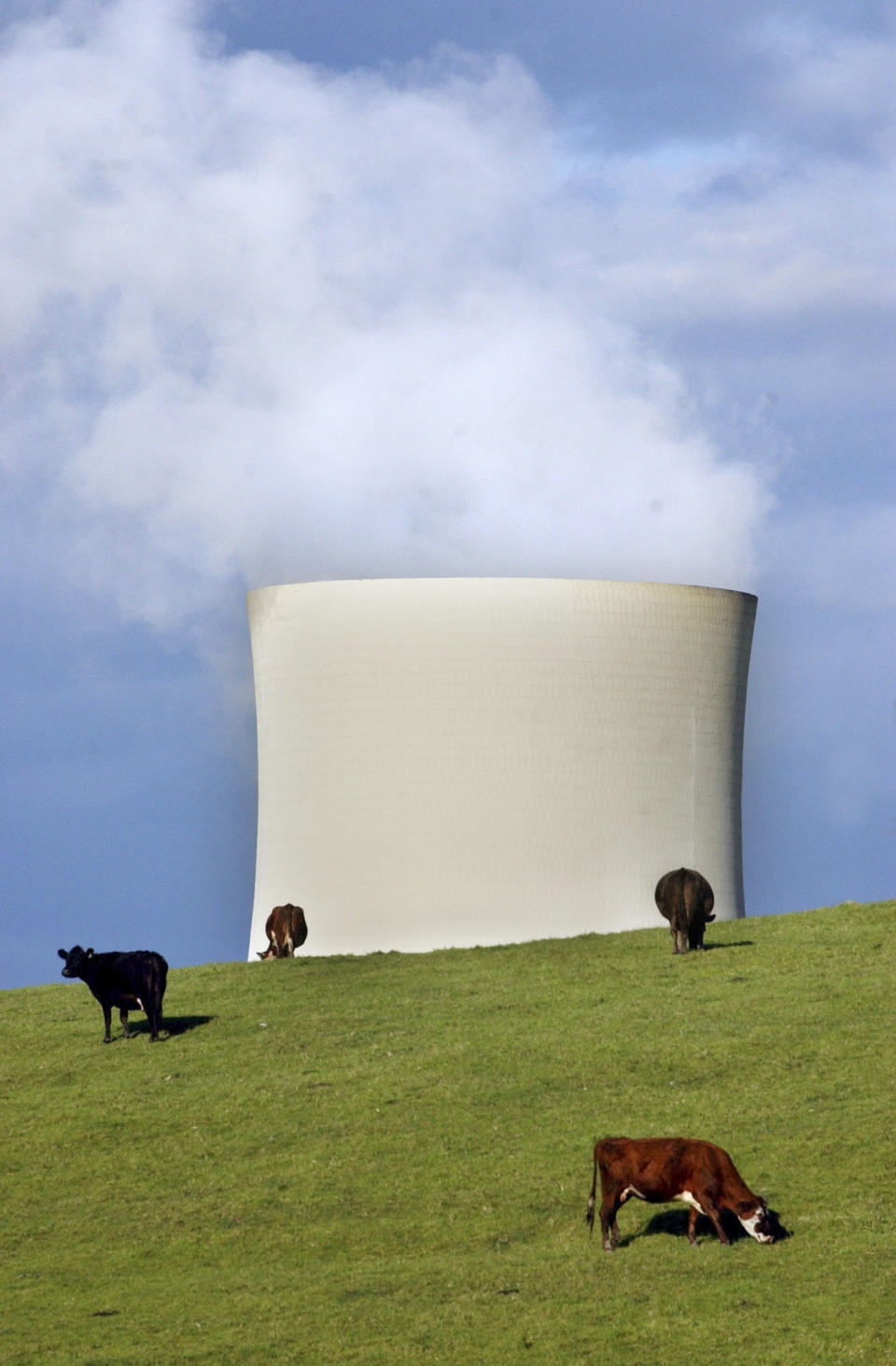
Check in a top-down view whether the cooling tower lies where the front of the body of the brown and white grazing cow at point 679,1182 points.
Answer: no

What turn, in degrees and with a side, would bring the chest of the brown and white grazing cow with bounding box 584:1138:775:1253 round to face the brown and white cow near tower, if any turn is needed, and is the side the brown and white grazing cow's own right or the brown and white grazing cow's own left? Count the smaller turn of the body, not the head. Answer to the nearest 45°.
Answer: approximately 135° to the brown and white grazing cow's own left

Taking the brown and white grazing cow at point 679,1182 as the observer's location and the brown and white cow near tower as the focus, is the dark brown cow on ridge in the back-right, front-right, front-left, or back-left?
front-right

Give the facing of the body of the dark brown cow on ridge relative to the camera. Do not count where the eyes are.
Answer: away from the camera

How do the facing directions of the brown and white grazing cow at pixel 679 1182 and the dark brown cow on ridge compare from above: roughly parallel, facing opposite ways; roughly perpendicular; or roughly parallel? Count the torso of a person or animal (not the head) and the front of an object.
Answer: roughly perpendicular

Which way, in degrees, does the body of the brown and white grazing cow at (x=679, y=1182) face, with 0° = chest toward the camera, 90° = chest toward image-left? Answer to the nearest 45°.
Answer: approximately 270°

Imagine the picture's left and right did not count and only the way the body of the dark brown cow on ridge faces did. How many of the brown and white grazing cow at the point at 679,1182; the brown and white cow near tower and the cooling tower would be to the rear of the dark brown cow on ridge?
1

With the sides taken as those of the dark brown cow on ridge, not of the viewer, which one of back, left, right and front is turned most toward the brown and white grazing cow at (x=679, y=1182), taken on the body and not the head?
back

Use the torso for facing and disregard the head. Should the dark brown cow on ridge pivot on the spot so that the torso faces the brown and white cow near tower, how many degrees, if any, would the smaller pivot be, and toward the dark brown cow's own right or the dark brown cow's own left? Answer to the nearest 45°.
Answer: approximately 45° to the dark brown cow's own left

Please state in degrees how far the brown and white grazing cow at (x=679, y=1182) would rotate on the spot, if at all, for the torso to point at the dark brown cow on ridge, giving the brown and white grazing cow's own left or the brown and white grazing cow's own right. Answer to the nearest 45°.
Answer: approximately 90° to the brown and white grazing cow's own left

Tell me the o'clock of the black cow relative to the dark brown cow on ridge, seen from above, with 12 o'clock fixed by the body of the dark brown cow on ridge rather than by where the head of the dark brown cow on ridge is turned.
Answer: The black cow is roughly at 8 o'clock from the dark brown cow on ridge.

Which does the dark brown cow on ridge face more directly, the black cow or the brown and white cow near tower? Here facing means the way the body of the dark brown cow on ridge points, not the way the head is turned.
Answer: the brown and white cow near tower

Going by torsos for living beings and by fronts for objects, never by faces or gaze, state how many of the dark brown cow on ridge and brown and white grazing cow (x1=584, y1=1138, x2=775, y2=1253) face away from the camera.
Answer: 1
